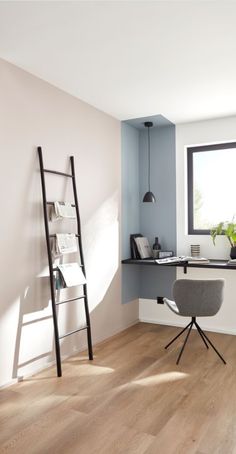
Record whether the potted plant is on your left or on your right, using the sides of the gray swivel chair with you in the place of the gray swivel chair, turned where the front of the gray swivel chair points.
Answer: on your right

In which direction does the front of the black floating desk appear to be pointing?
toward the camera

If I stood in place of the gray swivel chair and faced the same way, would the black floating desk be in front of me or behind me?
in front

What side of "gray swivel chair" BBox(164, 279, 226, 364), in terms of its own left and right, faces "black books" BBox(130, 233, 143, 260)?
front

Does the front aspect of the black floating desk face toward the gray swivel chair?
yes

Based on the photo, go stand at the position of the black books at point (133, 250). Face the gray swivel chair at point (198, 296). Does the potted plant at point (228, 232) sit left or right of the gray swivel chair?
left

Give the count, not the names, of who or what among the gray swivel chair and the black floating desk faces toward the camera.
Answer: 1

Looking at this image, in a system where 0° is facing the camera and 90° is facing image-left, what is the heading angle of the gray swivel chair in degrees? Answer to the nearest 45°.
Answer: approximately 135°
